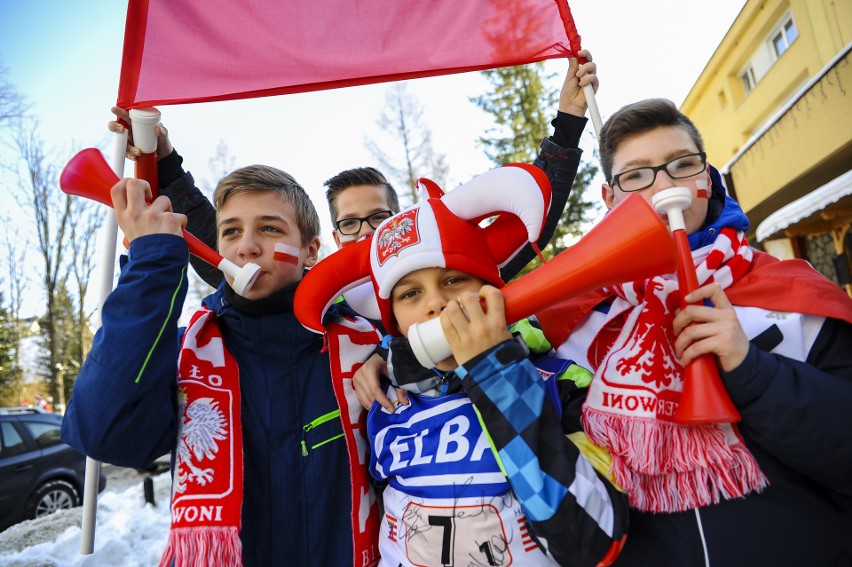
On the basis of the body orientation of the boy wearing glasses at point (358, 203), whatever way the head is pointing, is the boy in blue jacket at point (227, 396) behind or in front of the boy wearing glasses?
in front

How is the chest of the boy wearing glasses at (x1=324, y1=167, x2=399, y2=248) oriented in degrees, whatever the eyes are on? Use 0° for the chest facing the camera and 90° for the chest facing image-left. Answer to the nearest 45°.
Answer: approximately 0°

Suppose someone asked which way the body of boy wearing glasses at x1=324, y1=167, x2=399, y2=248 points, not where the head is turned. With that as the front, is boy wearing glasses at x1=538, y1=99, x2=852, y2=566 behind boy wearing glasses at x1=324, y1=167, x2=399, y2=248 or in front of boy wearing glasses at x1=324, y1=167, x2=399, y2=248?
in front

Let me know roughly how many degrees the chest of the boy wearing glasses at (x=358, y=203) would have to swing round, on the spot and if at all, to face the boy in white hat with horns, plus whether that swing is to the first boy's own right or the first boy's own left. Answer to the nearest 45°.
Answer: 0° — they already face them

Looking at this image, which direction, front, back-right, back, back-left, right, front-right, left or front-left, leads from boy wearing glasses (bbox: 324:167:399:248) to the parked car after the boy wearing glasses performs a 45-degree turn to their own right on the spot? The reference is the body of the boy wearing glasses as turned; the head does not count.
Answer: right
